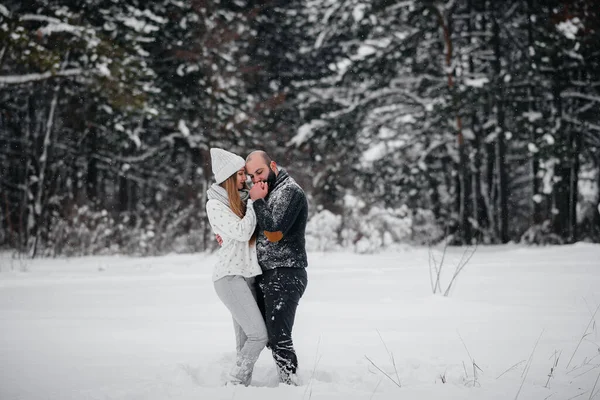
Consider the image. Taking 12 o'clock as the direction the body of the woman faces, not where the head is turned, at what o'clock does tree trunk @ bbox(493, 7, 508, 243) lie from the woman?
The tree trunk is roughly at 10 o'clock from the woman.

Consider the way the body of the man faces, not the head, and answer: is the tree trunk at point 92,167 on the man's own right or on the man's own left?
on the man's own right

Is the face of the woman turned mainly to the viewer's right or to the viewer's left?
to the viewer's right

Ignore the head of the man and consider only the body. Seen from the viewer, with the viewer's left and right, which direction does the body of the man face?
facing to the left of the viewer

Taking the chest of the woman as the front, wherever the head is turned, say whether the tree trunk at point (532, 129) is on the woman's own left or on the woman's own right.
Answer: on the woman's own left

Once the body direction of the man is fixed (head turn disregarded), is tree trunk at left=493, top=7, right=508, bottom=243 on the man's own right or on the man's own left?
on the man's own right

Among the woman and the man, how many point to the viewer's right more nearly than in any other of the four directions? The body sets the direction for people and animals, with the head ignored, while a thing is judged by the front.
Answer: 1

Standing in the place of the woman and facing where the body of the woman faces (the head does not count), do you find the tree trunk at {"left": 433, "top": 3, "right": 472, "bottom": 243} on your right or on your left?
on your left

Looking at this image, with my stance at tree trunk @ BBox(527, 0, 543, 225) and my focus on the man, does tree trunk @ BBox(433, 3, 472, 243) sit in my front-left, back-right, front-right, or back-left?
front-right

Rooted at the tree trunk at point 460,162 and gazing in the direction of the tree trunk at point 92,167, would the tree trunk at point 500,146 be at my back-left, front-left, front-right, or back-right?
back-right

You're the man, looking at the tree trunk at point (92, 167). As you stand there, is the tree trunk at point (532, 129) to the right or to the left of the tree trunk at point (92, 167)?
right

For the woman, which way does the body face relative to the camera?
to the viewer's right
